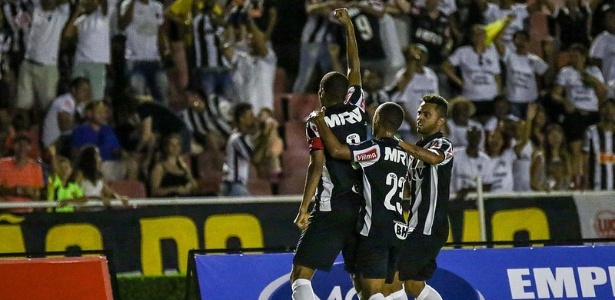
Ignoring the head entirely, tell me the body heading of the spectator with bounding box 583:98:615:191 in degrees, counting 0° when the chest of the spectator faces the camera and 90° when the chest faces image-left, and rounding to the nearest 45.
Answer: approximately 0°

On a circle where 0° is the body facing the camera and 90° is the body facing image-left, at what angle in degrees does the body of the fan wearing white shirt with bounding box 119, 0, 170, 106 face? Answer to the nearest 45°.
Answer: approximately 0°

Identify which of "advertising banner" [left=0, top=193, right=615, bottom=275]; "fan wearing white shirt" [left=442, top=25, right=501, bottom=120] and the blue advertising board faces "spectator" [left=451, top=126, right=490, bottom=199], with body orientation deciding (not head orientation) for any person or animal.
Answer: the fan wearing white shirt

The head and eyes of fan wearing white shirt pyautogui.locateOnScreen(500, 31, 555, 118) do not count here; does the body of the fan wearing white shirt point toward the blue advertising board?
yes

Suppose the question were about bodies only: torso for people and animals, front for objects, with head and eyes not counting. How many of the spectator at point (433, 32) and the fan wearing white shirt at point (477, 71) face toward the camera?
2

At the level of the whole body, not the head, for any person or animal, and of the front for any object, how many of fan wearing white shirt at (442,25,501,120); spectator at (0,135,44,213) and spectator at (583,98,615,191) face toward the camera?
3

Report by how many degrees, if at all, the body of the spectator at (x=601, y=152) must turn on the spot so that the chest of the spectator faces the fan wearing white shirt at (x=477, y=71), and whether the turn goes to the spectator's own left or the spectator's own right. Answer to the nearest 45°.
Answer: approximately 90° to the spectator's own right

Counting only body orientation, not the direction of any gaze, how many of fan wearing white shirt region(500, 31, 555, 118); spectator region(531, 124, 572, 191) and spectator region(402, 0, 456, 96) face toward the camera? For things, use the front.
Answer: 3

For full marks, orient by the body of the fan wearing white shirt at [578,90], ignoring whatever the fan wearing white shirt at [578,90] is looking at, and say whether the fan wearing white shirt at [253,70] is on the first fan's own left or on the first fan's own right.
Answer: on the first fan's own right

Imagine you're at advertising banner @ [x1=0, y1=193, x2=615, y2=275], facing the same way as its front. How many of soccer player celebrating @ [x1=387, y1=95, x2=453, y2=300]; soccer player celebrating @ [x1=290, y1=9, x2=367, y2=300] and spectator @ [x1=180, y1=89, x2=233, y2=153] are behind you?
1
